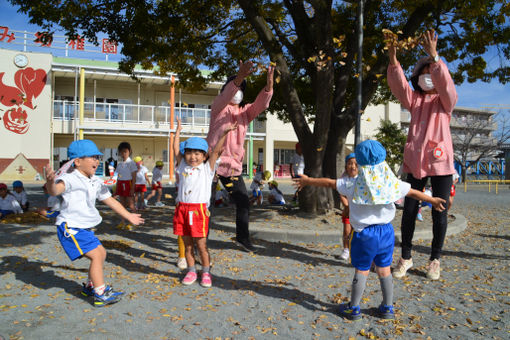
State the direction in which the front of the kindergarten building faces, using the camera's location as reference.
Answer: facing the viewer and to the right of the viewer

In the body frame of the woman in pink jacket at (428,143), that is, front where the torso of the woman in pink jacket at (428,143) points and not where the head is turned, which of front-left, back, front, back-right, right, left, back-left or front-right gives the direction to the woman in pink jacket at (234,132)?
right

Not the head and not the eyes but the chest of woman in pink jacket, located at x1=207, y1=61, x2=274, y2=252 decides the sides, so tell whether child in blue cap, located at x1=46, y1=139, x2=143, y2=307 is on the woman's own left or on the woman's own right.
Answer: on the woman's own right

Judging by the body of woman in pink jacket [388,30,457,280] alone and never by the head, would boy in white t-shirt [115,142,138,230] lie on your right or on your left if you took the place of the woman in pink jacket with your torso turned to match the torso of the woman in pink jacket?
on your right

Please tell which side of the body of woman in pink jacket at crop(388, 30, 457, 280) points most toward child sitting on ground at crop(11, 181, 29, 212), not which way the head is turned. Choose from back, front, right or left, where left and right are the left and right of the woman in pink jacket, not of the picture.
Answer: right

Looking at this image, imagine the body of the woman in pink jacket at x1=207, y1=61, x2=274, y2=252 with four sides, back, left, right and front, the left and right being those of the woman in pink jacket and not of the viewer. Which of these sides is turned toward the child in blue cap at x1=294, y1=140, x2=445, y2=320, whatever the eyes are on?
front

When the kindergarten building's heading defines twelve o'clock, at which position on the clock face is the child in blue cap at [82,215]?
The child in blue cap is roughly at 1 o'clock from the kindergarten building.

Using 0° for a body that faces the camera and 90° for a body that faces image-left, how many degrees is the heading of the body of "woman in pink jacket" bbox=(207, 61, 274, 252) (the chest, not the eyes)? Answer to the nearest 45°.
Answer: approximately 315°

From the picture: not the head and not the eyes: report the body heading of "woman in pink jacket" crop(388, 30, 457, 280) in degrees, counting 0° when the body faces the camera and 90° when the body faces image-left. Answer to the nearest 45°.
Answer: approximately 0°
